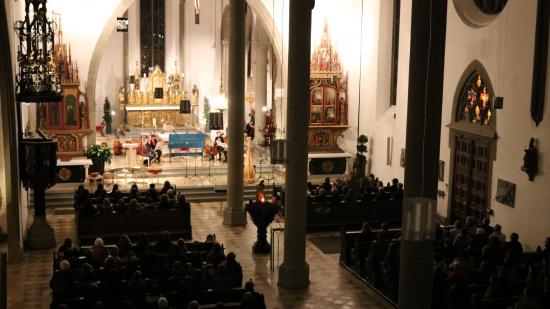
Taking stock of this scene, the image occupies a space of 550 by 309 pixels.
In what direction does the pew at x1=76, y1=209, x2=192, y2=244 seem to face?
away from the camera

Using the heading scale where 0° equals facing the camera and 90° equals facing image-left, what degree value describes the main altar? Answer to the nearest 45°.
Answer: approximately 0°

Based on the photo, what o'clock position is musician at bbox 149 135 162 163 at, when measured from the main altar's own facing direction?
The musician is roughly at 12 o'clock from the main altar.

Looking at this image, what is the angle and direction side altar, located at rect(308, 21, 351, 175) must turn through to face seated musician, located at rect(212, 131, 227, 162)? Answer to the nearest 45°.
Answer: approximately 90° to its right

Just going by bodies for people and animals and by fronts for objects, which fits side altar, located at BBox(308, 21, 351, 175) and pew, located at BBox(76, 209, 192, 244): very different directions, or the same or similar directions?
very different directions

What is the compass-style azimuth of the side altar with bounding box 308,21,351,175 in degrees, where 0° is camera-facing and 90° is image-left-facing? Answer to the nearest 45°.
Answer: approximately 0°

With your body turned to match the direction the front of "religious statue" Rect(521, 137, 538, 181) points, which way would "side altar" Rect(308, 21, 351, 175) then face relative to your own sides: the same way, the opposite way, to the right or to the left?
to the left

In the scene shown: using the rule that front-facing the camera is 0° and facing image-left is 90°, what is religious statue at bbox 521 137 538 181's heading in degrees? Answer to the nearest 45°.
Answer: approximately 90°

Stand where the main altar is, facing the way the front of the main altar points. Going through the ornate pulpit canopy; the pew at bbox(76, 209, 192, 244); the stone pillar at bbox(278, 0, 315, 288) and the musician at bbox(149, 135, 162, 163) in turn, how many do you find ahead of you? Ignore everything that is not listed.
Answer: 4

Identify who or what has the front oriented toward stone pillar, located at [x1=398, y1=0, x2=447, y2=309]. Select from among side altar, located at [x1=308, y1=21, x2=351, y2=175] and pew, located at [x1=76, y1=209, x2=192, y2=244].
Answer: the side altar

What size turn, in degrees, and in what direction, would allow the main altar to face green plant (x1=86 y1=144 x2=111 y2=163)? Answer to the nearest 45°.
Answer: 0° — it already faces it

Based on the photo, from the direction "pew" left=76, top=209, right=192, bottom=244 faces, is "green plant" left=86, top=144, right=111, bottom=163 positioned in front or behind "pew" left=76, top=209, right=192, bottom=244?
in front

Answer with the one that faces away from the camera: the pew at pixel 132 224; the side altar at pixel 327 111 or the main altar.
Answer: the pew
